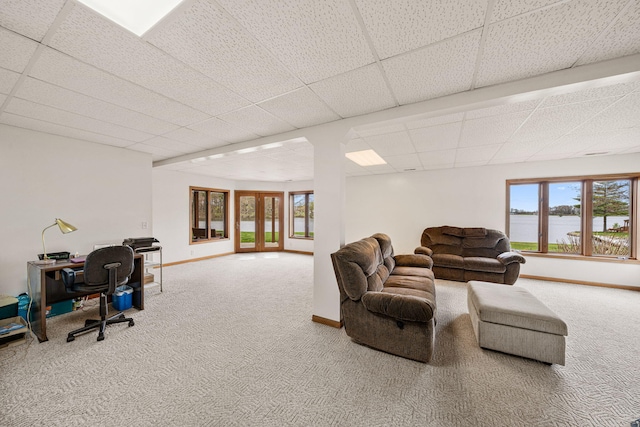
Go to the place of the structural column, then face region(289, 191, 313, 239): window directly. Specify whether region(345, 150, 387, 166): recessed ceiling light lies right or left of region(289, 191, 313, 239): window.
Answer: right

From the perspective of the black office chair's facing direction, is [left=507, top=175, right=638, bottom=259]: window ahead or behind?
behind

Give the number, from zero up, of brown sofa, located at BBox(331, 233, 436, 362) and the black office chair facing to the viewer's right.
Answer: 1

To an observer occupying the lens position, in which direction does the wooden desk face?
facing the viewer and to the right of the viewer

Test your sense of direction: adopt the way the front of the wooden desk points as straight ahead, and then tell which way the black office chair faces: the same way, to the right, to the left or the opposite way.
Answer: the opposite way

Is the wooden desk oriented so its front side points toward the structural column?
yes

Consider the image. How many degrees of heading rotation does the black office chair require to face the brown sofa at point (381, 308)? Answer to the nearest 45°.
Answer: approximately 180°

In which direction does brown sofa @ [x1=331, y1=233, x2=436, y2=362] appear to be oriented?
to the viewer's right

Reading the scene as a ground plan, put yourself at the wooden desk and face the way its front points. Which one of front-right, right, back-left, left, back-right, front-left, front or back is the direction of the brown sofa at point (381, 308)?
front

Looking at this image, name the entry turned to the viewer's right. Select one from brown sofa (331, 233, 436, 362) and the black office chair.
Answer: the brown sofa

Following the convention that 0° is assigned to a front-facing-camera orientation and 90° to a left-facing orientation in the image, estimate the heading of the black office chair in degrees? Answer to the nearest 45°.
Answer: approximately 135°
